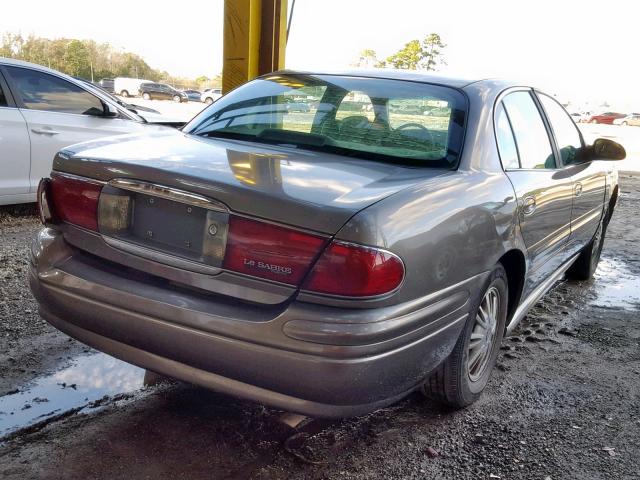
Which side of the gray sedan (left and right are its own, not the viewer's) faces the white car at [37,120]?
left

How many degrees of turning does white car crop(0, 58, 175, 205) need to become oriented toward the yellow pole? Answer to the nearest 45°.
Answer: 0° — it already faces it

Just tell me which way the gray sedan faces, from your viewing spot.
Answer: facing away from the viewer and to the right of the viewer

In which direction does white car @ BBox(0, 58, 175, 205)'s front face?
to the viewer's right

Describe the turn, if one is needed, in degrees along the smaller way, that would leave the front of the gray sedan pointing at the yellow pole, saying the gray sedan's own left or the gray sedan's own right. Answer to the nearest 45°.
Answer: approximately 45° to the gray sedan's own left

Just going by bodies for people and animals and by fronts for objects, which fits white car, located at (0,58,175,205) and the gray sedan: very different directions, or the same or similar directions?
same or similar directions

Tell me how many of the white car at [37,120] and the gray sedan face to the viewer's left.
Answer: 0
